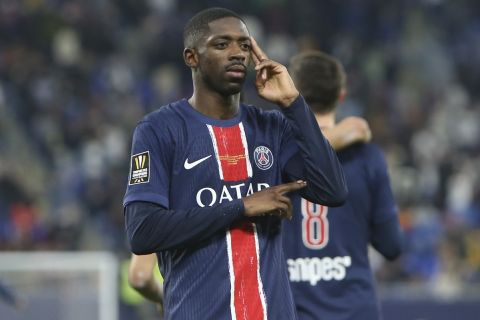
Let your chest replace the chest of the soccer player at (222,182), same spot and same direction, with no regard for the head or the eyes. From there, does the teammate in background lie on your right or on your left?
on your left

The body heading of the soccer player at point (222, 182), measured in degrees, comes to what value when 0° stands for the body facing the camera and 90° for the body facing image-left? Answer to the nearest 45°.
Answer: approximately 315°
